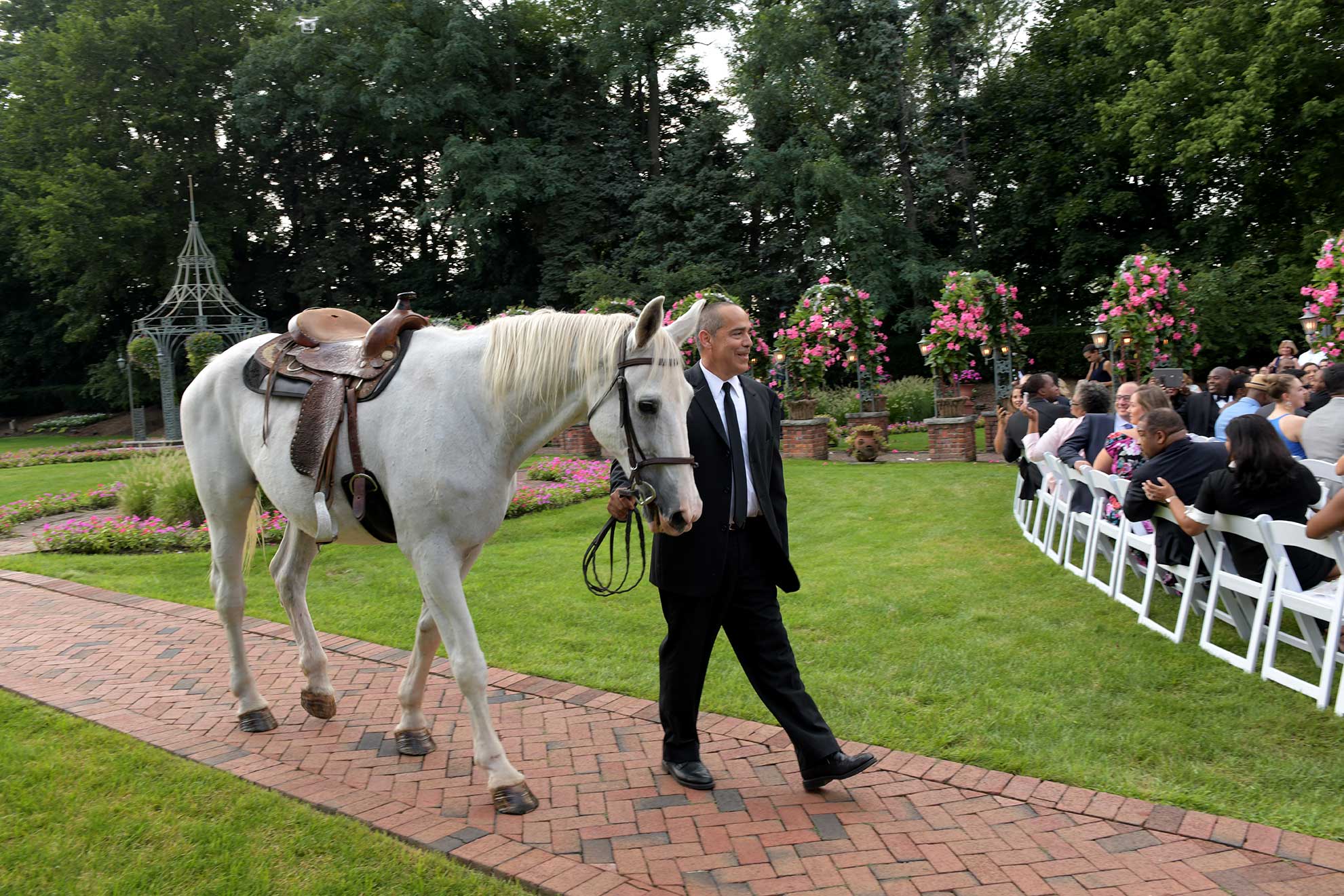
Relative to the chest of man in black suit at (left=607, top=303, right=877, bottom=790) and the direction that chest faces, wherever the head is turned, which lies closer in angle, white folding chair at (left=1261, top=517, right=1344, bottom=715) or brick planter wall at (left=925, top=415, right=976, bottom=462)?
the white folding chair

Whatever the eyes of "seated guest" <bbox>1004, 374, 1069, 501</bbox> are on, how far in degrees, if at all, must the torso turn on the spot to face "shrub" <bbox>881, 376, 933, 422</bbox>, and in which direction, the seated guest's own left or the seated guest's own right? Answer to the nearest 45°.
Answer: approximately 90° to the seated guest's own left

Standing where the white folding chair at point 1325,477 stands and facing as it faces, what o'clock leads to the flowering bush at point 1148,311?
The flowering bush is roughly at 10 o'clock from the white folding chair.

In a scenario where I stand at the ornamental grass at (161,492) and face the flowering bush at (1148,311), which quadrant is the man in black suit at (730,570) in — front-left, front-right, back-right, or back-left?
front-right

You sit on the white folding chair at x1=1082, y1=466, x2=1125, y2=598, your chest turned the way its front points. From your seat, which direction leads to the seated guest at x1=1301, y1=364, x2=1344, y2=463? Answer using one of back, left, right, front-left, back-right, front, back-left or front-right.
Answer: front-right

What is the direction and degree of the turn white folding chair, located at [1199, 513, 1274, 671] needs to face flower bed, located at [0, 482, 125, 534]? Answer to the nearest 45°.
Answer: approximately 135° to its left

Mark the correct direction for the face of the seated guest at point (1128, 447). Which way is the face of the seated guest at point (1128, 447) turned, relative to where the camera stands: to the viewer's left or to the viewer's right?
to the viewer's left

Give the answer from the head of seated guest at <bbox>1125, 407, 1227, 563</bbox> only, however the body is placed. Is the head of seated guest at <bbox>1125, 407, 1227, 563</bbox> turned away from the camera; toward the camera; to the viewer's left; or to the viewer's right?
to the viewer's left

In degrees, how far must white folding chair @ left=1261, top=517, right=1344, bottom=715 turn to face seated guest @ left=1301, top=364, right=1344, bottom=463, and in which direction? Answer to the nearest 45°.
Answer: approximately 45° to its left

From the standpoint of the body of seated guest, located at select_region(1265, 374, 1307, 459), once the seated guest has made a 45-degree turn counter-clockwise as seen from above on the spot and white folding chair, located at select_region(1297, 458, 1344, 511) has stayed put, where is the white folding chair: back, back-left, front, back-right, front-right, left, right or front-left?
back
